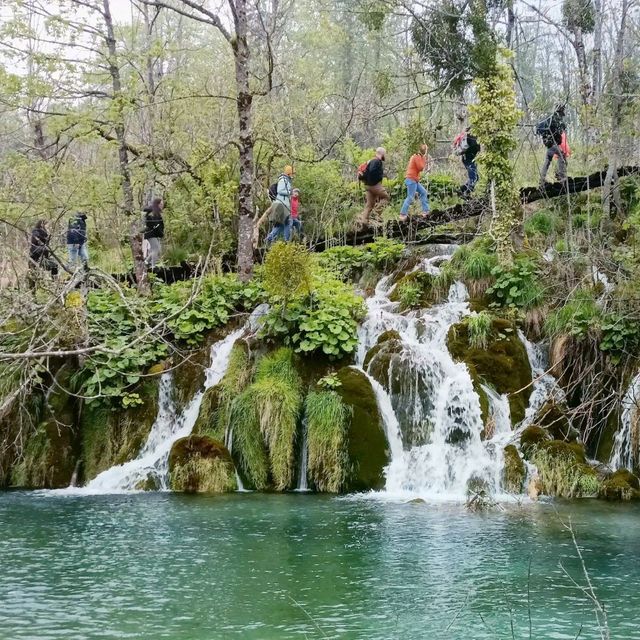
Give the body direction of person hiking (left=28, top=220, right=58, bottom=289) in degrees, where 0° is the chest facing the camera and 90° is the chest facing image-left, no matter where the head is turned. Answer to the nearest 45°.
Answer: approximately 270°

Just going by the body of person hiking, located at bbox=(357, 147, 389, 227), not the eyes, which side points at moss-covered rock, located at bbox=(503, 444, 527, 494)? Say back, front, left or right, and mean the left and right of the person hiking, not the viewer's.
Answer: right

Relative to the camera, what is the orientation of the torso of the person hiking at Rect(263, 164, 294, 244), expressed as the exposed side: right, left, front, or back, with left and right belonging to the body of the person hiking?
right

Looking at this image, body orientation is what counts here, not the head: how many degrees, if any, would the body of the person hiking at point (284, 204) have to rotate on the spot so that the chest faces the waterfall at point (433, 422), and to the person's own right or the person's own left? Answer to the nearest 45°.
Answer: approximately 45° to the person's own right

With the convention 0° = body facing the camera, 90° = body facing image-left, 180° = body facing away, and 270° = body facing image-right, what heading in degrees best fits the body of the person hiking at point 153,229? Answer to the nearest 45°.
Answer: approximately 270°

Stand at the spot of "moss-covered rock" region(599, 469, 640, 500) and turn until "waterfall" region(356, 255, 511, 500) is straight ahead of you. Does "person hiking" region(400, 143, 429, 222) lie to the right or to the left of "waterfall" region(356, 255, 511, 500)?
right

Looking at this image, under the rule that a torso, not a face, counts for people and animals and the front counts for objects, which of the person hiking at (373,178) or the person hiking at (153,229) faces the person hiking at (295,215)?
the person hiking at (153,229)
